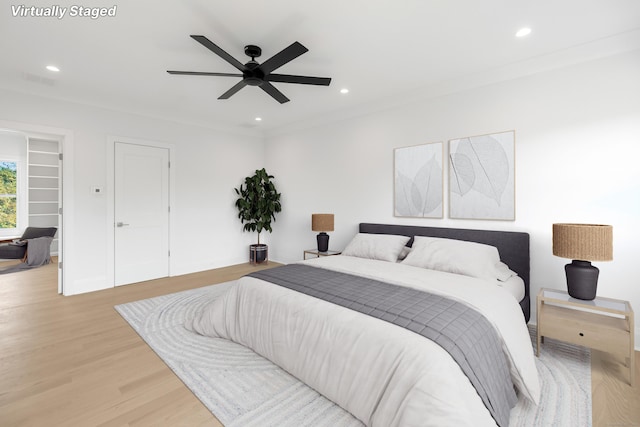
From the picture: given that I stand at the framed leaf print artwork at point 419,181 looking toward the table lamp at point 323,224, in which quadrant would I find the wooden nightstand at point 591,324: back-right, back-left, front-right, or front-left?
back-left

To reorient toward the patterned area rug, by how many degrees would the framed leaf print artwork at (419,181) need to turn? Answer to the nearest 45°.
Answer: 0° — it already faces it

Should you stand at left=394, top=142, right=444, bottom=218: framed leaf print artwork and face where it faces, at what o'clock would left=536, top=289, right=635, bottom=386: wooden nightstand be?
The wooden nightstand is roughly at 9 o'clock from the framed leaf print artwork.

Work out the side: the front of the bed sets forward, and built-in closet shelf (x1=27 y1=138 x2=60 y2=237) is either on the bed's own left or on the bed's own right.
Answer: on the bed's own right

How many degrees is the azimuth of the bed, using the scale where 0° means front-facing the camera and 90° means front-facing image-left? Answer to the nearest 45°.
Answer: approximately 45°

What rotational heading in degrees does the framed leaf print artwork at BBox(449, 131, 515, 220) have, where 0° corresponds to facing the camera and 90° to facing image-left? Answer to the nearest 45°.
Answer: approximately 45°

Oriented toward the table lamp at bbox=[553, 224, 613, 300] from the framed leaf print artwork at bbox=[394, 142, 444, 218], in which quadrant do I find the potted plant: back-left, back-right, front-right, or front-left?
back-right

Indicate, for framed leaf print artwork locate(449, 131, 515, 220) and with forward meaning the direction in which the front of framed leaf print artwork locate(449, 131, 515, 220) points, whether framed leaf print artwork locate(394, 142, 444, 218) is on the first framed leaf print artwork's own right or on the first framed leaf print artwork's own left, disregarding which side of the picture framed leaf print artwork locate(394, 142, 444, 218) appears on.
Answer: on the first framed leaf print artwork's own right

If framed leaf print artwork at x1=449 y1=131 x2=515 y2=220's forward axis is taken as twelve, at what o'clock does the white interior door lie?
The white interior door is roughly at 1 o'clock from the framed leaf print artwork.

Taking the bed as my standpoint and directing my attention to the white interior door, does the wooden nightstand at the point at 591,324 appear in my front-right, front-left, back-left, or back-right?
back-right

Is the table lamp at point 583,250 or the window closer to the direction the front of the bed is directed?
the window

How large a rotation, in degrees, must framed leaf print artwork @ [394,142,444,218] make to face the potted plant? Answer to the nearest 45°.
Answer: approximately 45° to its right
